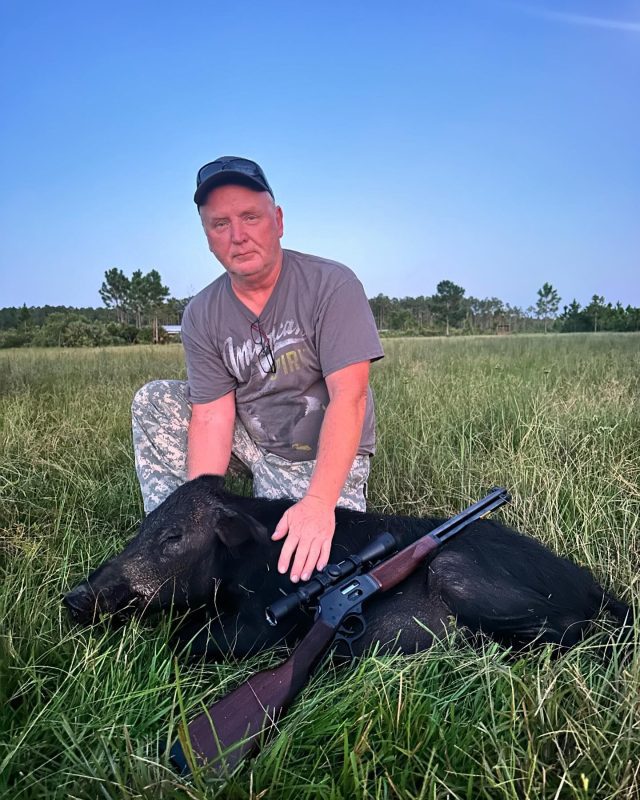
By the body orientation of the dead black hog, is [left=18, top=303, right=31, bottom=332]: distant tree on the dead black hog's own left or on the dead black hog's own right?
on the dead black hog's own right

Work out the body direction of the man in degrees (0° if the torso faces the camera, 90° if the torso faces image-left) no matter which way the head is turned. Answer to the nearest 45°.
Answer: approximately 0°

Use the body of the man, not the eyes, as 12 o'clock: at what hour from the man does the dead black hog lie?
The dead black hog is roughly at 12 o'clock from the man.

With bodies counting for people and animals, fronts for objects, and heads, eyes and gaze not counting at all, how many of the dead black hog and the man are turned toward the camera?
1

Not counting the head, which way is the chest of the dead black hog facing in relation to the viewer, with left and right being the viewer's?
facing to the left of the viewer

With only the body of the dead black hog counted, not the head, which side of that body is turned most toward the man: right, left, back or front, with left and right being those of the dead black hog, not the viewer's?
right

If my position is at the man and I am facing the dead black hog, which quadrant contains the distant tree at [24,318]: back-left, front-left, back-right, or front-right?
back-right

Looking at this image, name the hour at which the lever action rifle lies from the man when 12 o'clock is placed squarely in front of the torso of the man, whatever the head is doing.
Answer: The lever action rifle is roughly at 12 o'clock from the man.

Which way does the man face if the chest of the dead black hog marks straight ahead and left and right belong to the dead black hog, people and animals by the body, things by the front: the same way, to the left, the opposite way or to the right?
to the left

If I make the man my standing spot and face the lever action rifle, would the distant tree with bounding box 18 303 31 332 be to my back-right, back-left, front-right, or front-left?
back-right

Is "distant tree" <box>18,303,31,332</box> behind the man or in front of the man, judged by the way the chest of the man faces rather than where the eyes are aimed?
behind
